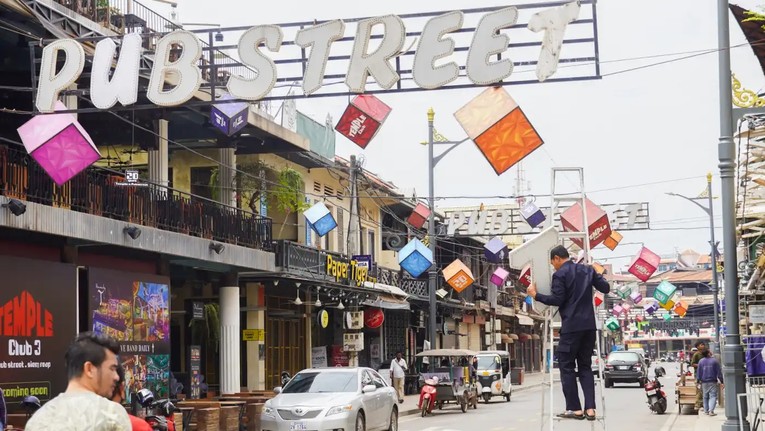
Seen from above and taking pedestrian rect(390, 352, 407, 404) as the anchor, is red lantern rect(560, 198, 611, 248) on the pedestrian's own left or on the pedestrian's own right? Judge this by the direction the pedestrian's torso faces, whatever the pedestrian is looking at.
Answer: on the pedestrian's own left

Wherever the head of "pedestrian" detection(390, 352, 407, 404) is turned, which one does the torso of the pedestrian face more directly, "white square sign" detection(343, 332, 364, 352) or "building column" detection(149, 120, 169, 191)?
the building column

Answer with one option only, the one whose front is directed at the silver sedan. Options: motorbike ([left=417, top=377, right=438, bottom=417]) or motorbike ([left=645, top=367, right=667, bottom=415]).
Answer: motorbike ([left=417, top=377, right=438, bottom=417])

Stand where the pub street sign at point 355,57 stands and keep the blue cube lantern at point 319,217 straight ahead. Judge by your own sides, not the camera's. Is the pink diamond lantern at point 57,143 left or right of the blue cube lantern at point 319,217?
left

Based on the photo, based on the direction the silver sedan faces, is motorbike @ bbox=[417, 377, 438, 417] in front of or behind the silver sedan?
behind

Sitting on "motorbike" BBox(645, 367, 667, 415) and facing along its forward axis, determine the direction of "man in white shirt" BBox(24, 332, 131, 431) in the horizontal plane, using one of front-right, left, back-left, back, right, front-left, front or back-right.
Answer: back

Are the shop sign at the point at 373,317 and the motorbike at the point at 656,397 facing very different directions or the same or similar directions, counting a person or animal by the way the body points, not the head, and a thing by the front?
very different directions

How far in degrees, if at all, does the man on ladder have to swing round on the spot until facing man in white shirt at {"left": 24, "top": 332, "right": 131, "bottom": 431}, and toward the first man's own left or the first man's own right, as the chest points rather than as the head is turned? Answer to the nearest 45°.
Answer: approximately 135° to the first man's own left

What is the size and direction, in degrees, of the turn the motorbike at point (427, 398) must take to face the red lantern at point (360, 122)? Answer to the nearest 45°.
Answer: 0° — it already faces it

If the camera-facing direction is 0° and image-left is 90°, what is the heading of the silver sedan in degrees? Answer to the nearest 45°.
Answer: approximately 45°
